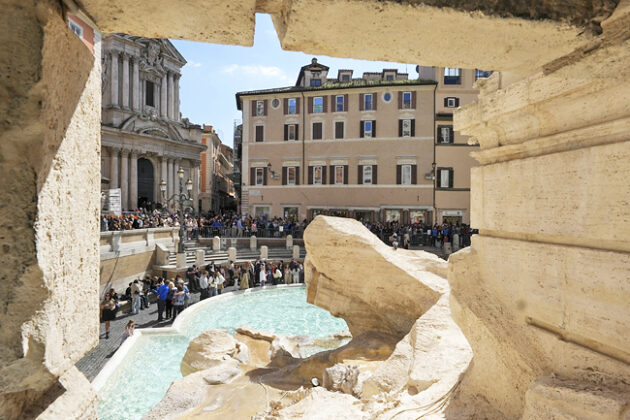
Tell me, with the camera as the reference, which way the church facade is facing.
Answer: facing the viewer and to the right of the viewer

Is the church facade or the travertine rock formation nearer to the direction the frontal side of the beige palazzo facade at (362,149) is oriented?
the travertine rock formation

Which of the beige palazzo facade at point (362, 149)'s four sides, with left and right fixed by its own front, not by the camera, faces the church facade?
right

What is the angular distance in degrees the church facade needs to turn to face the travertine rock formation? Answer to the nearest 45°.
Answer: approximately 45° to its right

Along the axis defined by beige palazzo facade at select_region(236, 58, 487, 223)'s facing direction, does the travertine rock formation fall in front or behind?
in front

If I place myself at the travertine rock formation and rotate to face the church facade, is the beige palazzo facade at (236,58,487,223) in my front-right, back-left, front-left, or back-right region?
front-right

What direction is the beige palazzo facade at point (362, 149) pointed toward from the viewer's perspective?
toward the camera

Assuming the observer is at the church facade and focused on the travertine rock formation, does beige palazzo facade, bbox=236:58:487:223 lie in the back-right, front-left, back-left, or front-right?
front-left

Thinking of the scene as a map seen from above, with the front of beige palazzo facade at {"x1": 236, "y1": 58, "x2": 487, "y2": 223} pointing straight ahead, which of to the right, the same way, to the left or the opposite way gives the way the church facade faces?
to the left

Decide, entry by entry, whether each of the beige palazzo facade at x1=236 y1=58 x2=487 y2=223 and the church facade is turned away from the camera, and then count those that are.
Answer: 0
